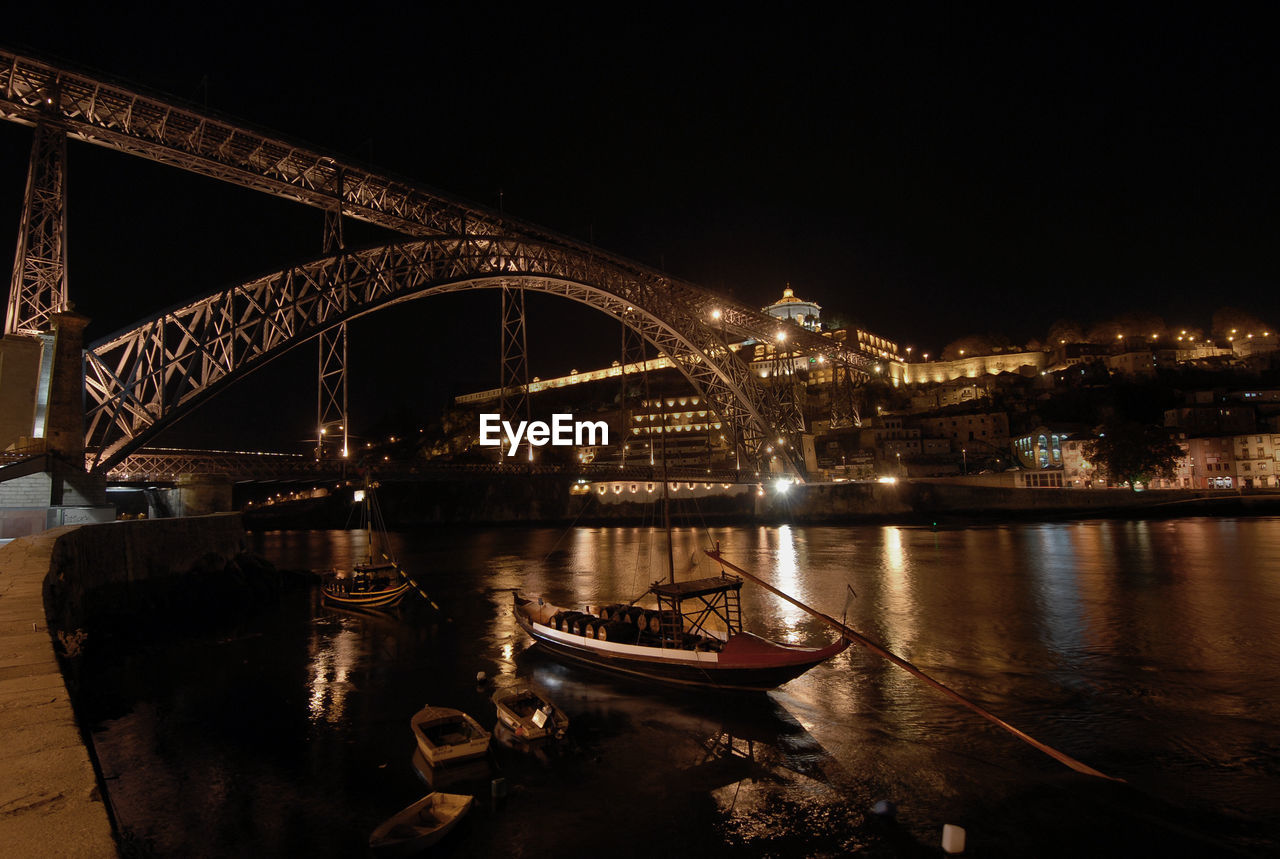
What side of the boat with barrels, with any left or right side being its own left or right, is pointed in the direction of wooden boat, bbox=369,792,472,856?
left

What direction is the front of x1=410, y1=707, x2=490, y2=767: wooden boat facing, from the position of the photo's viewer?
facing away from the viewer and to the left of the viewer

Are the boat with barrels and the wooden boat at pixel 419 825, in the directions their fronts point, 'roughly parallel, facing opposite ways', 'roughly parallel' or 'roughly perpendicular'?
roughly perpendicular

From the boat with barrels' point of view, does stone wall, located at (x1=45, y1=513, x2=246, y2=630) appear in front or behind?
in front

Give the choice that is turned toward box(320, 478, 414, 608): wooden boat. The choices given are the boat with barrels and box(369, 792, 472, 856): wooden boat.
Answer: the boat with barrels

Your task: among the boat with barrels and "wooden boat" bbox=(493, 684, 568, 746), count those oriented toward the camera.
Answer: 0

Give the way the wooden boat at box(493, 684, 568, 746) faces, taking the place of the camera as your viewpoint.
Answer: facing away from the viewer and to the left of the viewer

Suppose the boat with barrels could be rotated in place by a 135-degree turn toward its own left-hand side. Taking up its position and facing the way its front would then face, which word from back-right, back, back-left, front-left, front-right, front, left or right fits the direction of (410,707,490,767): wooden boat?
front-right

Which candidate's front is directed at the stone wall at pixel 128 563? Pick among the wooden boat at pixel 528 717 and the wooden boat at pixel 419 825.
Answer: the wooden boat at pixel 528 717

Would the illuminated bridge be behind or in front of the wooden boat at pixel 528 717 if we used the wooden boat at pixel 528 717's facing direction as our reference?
in front

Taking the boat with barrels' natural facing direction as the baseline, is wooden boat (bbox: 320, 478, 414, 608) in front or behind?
in front

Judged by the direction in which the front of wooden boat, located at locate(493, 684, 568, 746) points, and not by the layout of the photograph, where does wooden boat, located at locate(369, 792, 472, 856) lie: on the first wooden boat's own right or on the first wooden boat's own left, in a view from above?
on the first wooden boat's own left

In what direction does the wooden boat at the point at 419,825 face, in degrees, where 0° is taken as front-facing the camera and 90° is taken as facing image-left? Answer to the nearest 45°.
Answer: approximately 45°

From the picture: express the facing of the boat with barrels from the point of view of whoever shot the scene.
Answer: facing away from the viewer and to the left of the viewer

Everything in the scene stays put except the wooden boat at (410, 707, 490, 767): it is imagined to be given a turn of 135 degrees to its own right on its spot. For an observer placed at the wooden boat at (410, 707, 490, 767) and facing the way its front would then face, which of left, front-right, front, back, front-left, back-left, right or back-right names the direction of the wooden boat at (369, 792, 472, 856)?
right
